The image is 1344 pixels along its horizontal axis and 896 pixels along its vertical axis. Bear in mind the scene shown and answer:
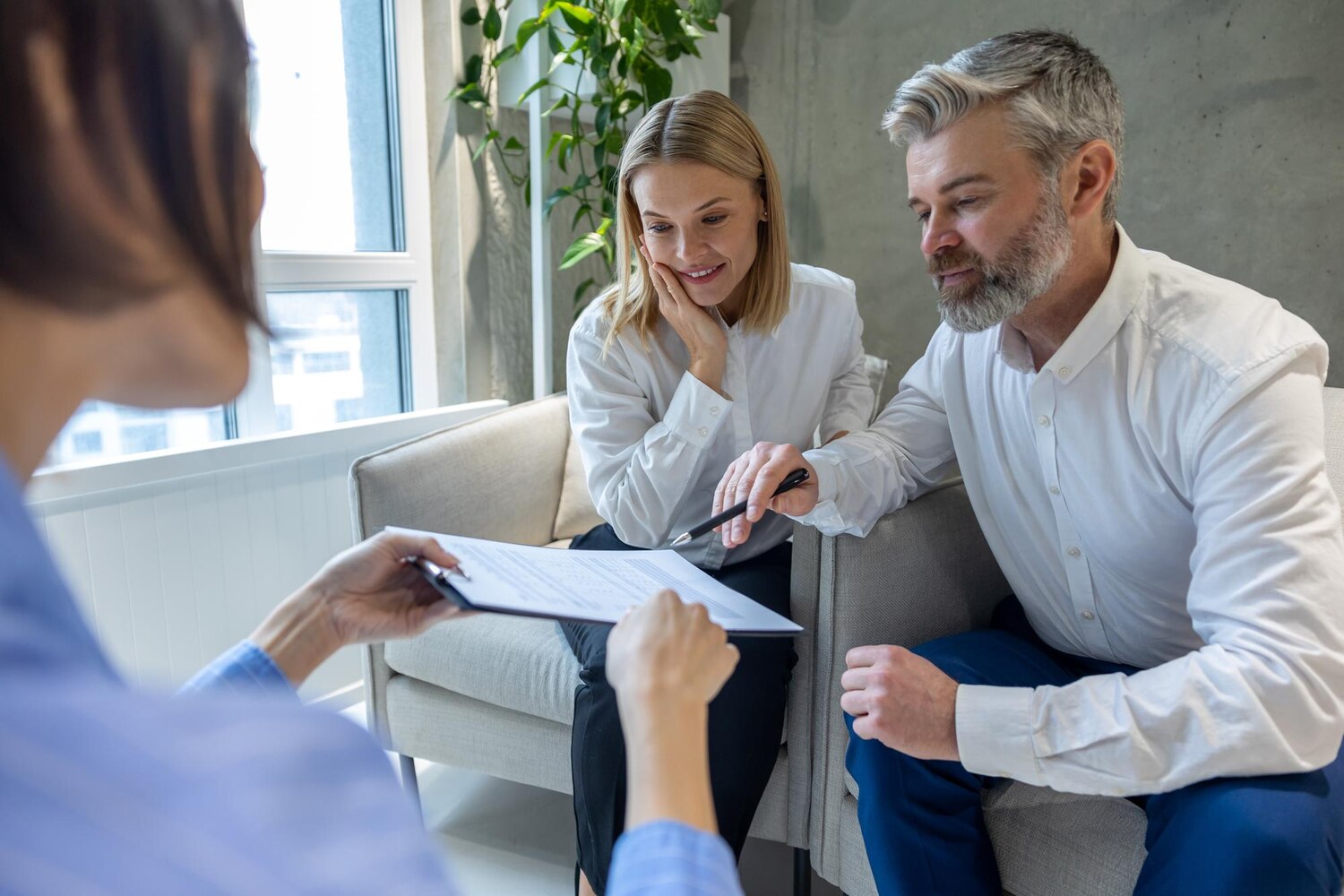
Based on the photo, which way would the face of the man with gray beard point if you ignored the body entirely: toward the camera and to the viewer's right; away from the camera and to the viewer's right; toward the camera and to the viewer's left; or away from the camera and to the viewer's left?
toward the camera and to the viewer's left

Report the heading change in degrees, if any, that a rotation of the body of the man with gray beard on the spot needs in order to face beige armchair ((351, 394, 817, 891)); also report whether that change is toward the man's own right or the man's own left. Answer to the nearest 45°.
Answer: approximately 45° to the man's own right

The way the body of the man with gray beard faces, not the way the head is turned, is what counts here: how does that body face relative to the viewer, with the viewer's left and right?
facing the viewer and to the left of the viewer

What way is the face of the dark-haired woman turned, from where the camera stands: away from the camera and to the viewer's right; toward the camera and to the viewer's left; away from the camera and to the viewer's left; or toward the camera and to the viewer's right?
away from the camera and to the viewer's right

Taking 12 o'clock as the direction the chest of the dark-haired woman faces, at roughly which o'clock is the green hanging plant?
The green hanging plant is roughly at 11 o'clock from the dark-haired woman.

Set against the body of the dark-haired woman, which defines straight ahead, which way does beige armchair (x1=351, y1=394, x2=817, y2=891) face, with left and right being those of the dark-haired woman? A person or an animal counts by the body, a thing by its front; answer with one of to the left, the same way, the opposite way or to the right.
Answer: the opposite way

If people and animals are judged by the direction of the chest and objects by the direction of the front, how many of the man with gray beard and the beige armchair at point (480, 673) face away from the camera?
0

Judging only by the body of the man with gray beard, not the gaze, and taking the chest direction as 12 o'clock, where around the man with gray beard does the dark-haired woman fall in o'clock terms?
The dark-haired woman is roughly at 11 o'clock from the man with gray beard.

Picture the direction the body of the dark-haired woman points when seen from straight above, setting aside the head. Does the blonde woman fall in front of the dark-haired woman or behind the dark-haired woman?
in front

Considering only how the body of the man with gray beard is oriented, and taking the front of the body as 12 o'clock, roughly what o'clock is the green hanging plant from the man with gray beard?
The green hanging plant is roughly at 3 o'clock from the man with gray beard.

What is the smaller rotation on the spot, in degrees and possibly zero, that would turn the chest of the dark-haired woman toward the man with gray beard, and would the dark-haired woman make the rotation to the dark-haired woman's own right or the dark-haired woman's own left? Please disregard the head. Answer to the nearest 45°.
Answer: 0° — they already face them

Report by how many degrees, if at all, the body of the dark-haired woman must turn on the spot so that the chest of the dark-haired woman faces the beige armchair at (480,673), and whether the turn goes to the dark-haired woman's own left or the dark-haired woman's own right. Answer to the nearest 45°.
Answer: approximately 45° to the dark-haired woman's own left

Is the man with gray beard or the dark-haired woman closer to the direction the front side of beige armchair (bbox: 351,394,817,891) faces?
the dark-haired woman

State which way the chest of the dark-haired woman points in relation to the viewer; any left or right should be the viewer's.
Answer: facing away from the viewer and to the right of the viewer

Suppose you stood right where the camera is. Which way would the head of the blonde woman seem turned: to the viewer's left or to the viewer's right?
to the viewer's left
